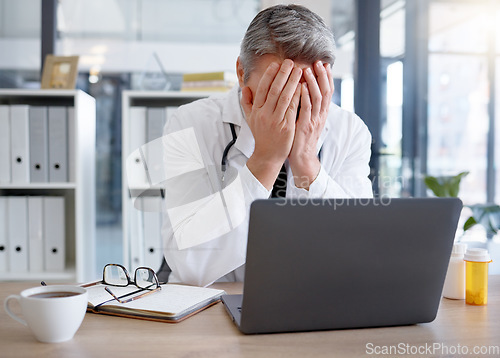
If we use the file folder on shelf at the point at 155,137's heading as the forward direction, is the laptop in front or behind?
in front

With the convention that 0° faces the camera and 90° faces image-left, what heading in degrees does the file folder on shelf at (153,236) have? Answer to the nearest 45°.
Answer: approximately 0°

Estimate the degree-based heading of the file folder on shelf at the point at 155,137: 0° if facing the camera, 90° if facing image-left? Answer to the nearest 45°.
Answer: approximately 0°

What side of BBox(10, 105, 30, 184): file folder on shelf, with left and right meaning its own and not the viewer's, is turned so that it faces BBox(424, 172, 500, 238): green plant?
left

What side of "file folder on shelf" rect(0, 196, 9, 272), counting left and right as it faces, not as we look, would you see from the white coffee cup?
front
